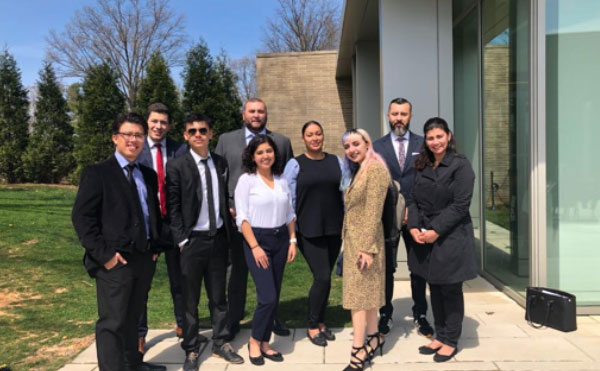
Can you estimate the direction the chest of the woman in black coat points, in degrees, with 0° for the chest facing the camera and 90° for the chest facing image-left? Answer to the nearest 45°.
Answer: approximately 45°

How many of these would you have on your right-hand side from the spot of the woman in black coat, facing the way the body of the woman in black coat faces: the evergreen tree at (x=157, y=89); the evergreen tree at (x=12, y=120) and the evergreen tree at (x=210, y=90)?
3

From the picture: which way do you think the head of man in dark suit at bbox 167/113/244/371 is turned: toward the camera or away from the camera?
toward the camera

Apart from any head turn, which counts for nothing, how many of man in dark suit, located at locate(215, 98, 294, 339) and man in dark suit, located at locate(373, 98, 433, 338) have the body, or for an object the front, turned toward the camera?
2

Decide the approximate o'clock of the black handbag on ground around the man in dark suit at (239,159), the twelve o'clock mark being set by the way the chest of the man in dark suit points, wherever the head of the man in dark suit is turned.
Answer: The black handbag on ground is roughly at 9 o'clock from the man in dark suit.

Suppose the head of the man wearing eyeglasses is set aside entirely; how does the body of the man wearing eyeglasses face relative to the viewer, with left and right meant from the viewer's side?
facing the viewer and to the right of the viewer

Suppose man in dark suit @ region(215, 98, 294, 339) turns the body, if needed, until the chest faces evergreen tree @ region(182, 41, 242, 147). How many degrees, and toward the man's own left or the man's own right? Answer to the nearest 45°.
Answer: approximately 180°

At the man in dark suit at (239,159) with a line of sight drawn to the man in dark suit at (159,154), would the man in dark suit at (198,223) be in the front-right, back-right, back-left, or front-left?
front-left

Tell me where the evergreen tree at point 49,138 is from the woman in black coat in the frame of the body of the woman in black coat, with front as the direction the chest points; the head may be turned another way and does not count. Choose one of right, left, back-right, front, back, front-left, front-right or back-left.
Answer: right

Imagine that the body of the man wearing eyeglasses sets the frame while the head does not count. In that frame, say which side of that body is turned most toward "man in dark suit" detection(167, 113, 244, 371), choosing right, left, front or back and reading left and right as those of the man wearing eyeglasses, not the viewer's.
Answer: left

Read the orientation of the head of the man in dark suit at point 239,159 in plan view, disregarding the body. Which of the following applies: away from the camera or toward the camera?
toward the camera

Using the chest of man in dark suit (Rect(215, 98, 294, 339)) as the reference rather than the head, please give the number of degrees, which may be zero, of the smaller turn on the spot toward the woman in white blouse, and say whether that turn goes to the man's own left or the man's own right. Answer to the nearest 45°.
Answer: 0° — they already face them

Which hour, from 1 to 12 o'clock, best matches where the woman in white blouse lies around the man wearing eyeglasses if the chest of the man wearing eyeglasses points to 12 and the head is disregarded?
The woman in white blouse is roughly at 10 o'clock from the man wearing eyeglasses.

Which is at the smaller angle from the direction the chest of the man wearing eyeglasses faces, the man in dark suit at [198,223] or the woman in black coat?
the woman in black coat

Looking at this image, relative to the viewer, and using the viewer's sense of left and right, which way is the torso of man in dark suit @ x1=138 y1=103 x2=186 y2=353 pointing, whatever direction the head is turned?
facing the viewer
